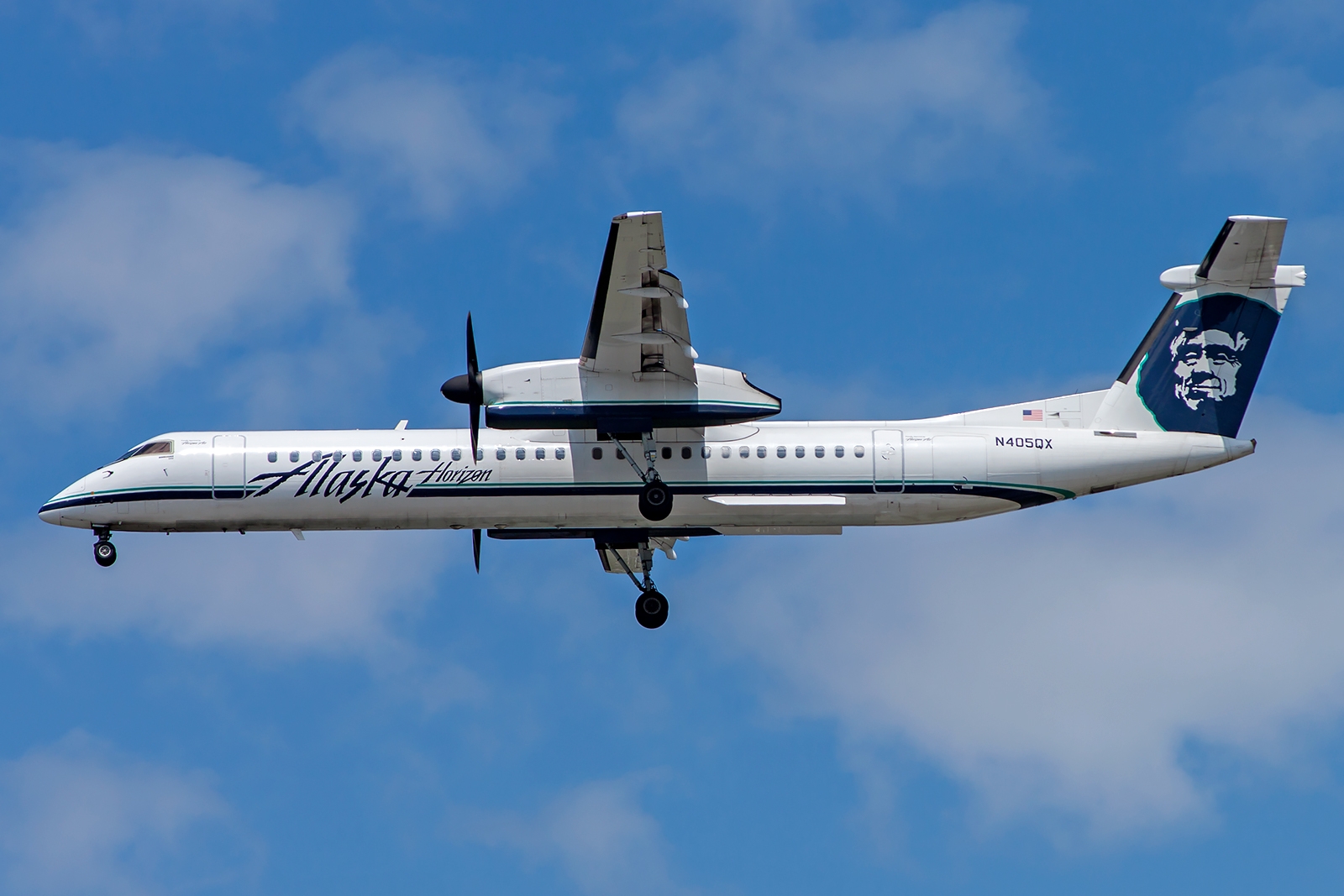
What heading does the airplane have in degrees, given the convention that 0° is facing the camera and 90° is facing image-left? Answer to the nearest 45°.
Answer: approximately 90°
